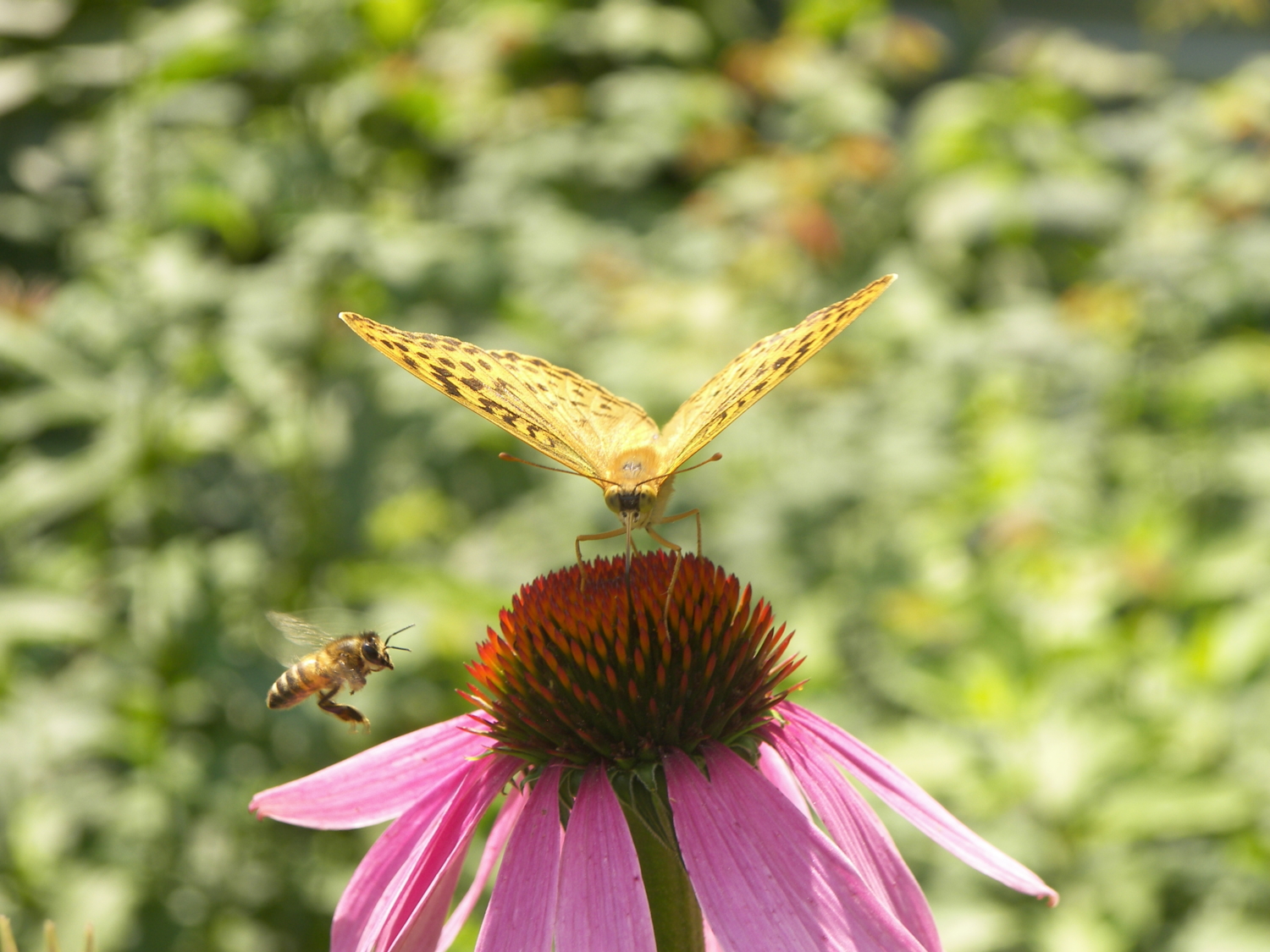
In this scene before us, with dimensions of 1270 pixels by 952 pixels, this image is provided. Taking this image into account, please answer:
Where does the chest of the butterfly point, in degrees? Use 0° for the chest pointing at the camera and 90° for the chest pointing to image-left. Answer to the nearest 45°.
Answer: approximately 0°

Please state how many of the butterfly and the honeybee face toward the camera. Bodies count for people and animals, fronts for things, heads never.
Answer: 1

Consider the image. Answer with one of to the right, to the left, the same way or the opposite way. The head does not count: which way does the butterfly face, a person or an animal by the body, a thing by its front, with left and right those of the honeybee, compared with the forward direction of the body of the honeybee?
to the right

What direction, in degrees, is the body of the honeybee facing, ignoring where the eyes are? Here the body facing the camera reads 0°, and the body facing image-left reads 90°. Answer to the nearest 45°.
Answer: approximately 270°
